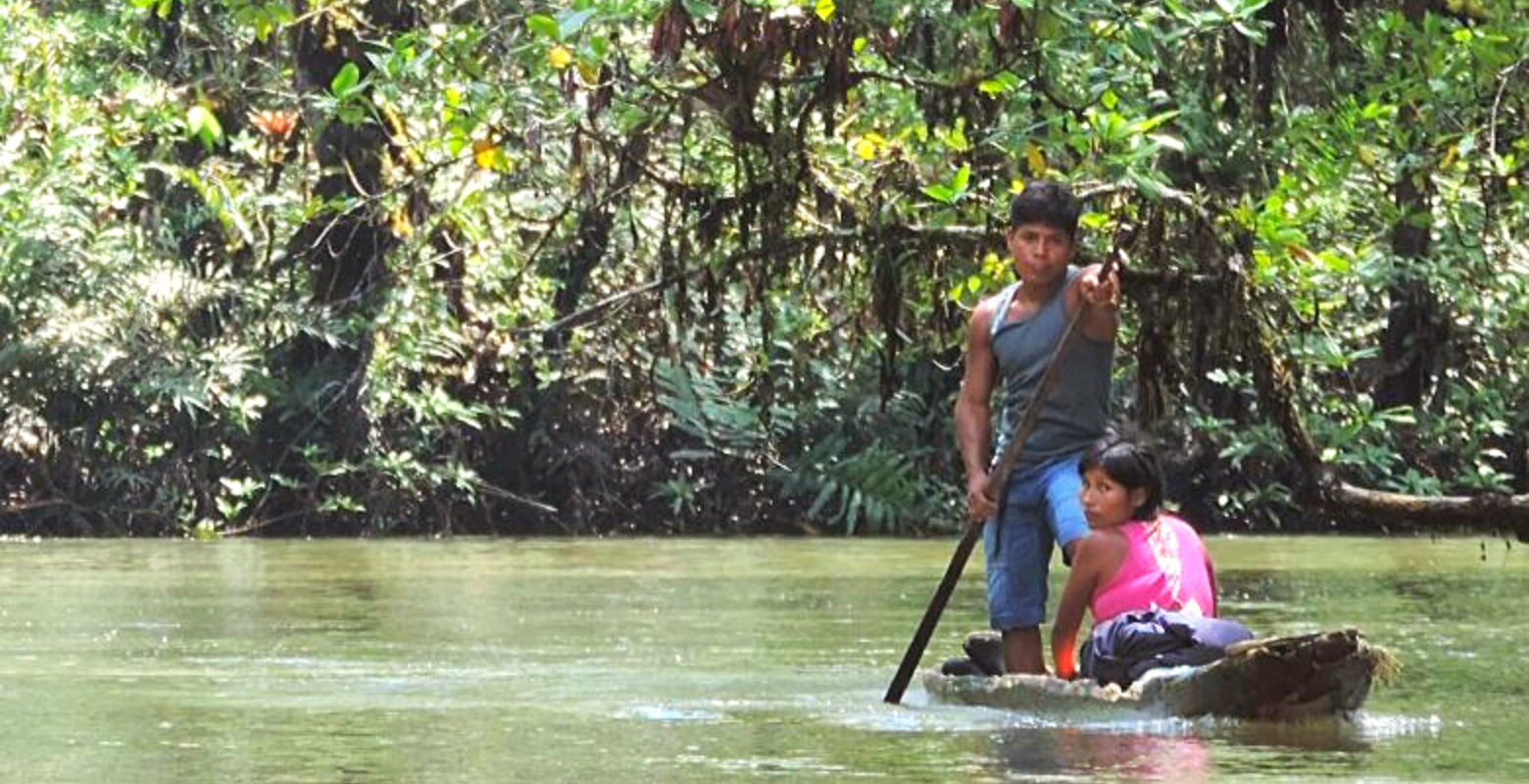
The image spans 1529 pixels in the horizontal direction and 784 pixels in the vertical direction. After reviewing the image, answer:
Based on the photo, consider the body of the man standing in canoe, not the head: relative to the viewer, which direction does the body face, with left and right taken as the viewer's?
facing the viewer
